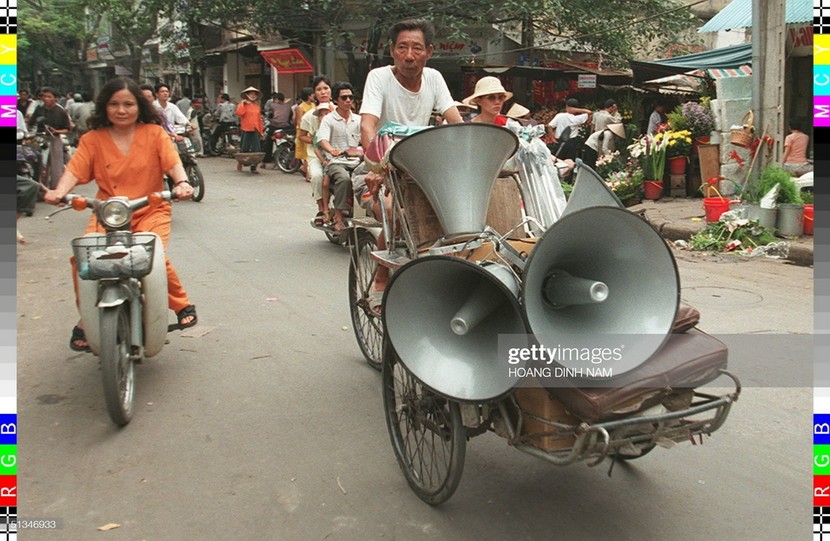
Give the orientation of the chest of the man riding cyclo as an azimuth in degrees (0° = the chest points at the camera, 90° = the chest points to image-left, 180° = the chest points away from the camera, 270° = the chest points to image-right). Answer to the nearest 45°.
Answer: approximately 0°

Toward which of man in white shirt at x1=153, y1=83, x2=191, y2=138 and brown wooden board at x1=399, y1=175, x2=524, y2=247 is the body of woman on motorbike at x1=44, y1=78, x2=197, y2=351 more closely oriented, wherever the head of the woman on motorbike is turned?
the brown wooden board

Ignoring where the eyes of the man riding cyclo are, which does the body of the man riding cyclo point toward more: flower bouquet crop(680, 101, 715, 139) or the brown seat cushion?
the brown seat cushion

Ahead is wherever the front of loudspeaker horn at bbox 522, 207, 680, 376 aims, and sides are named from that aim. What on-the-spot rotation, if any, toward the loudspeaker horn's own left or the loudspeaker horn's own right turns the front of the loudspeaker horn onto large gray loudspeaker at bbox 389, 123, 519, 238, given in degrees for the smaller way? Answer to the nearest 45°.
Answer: approximately 180°

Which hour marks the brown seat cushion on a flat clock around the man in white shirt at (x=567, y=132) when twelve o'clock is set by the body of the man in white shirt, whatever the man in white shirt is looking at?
The brown seat cushion is roughly at 6 o'clock from the man in white shirt.

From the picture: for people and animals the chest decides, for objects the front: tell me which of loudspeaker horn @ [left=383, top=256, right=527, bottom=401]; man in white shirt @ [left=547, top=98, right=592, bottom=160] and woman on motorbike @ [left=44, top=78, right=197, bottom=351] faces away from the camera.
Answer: the man in white shirt

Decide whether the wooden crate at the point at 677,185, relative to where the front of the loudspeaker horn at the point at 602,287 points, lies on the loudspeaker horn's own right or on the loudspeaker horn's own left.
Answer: on the loudspeaker horn's own left

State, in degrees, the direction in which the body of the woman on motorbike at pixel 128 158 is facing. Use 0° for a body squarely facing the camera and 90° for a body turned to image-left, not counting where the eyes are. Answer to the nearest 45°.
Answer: approximately 0°

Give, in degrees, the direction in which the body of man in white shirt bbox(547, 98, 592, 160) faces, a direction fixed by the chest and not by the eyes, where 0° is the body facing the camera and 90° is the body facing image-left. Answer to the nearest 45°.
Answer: approximately 180°

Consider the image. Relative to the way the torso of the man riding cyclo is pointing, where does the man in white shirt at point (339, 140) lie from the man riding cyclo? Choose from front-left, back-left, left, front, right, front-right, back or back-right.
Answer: back

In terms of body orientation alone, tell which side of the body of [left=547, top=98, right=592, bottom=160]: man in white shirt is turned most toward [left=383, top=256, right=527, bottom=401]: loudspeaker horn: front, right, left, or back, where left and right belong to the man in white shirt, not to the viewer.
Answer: back

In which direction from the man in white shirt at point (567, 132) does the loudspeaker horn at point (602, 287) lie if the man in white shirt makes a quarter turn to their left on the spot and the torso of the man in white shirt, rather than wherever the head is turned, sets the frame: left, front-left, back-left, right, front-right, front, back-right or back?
left
